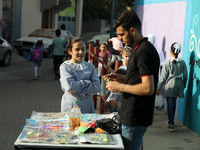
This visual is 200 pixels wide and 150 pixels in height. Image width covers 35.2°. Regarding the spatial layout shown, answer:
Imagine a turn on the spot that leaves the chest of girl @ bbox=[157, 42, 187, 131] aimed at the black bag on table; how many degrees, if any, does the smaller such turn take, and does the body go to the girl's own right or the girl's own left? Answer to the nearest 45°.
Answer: approximately 180°

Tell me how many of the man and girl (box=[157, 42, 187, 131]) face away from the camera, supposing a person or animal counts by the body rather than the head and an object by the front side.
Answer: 1

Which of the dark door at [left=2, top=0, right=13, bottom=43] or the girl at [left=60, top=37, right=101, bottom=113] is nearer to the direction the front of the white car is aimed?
the girl

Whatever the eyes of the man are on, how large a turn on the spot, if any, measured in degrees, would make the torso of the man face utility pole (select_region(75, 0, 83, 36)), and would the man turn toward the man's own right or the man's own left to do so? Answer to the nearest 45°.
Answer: approximately 90° to the man's own right

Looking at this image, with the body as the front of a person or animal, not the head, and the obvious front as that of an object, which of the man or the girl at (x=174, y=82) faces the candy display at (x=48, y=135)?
the man

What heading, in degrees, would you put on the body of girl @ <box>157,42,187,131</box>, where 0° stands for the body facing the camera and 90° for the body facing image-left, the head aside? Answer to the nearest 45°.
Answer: approximately 180°

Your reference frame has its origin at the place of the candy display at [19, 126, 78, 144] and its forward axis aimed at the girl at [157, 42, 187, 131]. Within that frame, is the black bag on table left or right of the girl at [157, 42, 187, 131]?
right

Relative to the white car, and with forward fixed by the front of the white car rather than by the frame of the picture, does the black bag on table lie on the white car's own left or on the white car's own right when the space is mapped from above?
on the white car's own left

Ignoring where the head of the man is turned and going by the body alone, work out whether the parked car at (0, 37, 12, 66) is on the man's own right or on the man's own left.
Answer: on the man's own right

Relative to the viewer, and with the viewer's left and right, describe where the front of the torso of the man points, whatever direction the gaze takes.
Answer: facing to the left of the viewer

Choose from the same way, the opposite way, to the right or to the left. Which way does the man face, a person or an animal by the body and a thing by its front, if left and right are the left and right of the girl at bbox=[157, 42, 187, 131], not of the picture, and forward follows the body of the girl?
to the left

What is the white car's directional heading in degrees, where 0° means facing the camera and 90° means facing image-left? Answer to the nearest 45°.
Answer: approximately 45°

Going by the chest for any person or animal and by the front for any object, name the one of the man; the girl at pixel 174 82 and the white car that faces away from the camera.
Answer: the girl

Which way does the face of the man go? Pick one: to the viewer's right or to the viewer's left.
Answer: to the viewer's left

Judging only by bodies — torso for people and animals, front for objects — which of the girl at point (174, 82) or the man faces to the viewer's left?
the man

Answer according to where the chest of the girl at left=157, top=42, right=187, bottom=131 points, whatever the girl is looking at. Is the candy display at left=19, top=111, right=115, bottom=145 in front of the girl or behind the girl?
behind
